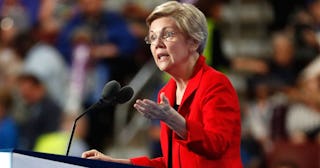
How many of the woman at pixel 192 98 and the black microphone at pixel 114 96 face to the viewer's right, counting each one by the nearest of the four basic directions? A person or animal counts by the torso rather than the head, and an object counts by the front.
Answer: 1

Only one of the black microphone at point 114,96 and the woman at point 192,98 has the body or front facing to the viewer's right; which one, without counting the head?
the black microphone

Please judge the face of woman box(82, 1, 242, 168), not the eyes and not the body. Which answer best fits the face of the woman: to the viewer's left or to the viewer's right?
to the viewer's left

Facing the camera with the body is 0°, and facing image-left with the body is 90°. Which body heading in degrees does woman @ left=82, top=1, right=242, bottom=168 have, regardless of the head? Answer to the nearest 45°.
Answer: approximately 45°

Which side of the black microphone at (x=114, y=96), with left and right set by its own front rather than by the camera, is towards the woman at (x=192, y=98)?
front

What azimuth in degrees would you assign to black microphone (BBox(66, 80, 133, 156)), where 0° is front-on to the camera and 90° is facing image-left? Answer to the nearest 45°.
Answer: approximately 270°

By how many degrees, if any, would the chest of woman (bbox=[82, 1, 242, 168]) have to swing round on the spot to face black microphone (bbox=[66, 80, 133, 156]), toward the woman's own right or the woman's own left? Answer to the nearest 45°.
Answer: approximately 45° to the woman's own right
